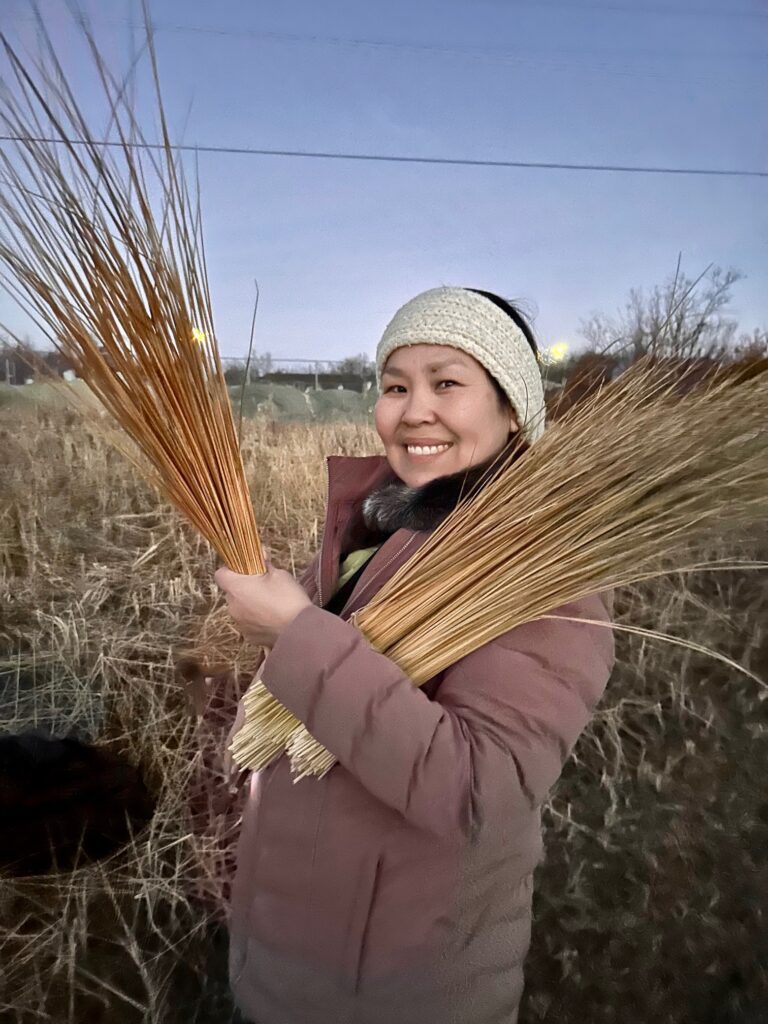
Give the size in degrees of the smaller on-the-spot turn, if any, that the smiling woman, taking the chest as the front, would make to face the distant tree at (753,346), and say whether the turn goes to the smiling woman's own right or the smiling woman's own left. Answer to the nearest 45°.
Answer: approximately 180°

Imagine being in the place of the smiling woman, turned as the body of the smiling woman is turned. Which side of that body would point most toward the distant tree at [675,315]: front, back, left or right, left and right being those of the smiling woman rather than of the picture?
back

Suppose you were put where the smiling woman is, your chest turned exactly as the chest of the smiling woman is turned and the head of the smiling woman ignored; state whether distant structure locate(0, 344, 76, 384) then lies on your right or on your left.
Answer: on your right

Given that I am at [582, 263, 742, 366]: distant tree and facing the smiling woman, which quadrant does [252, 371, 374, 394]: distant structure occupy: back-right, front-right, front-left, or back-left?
front-right

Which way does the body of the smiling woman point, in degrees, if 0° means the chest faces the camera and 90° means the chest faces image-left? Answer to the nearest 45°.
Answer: approximately 45°

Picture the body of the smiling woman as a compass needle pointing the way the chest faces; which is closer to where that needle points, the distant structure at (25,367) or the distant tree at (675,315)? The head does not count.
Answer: the distant structure
